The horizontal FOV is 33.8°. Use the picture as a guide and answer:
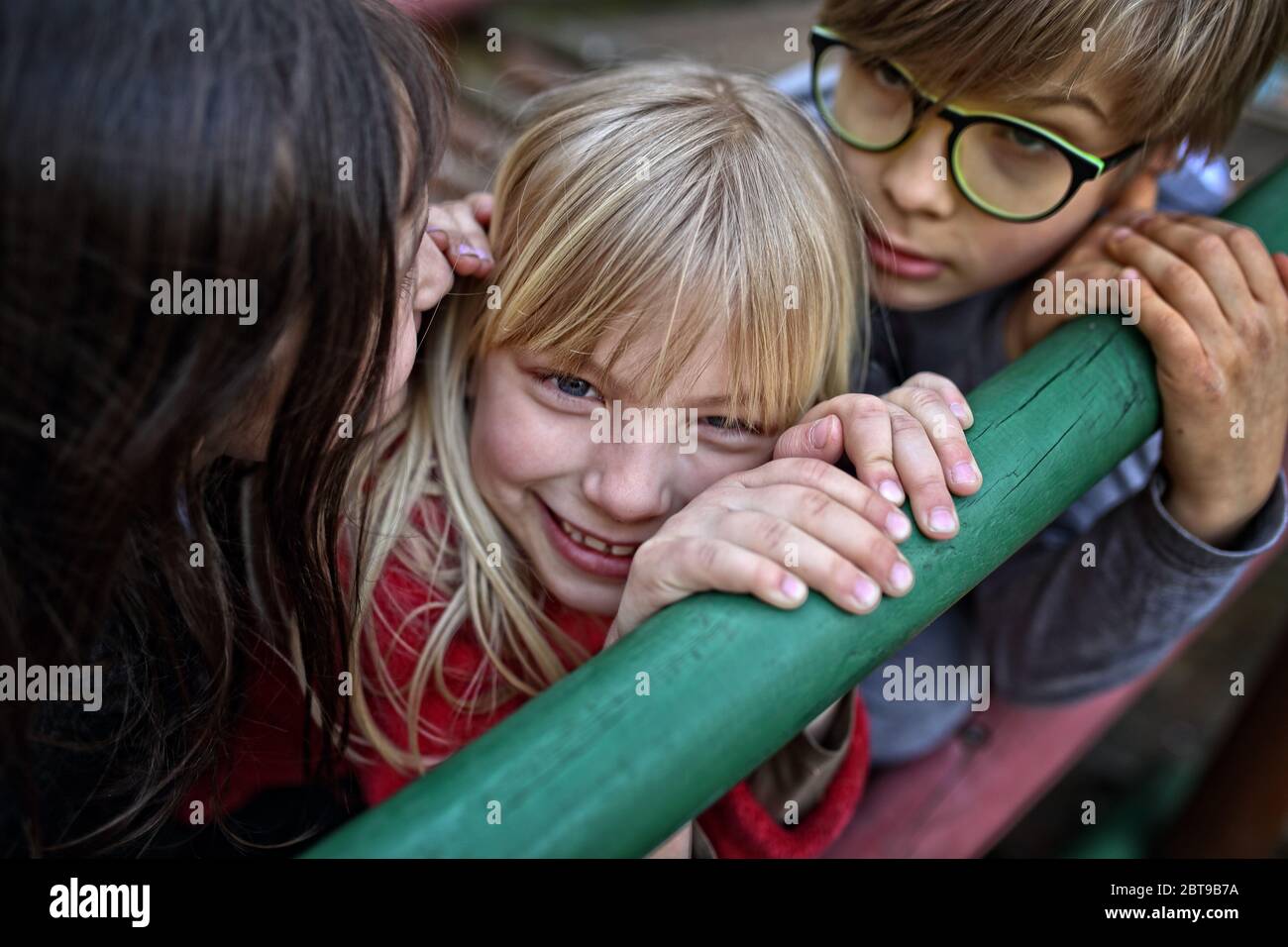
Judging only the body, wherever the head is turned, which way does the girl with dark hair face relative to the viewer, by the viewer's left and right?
facing away from the viewer and to the right of the viewer

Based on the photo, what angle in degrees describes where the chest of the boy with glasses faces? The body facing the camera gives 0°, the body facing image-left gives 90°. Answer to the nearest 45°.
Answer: approximately 45°

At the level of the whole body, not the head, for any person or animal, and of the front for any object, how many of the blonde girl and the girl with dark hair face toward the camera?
1

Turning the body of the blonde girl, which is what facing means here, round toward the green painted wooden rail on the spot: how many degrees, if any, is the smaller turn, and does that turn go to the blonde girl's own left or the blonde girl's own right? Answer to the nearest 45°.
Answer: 0° — they already face it
